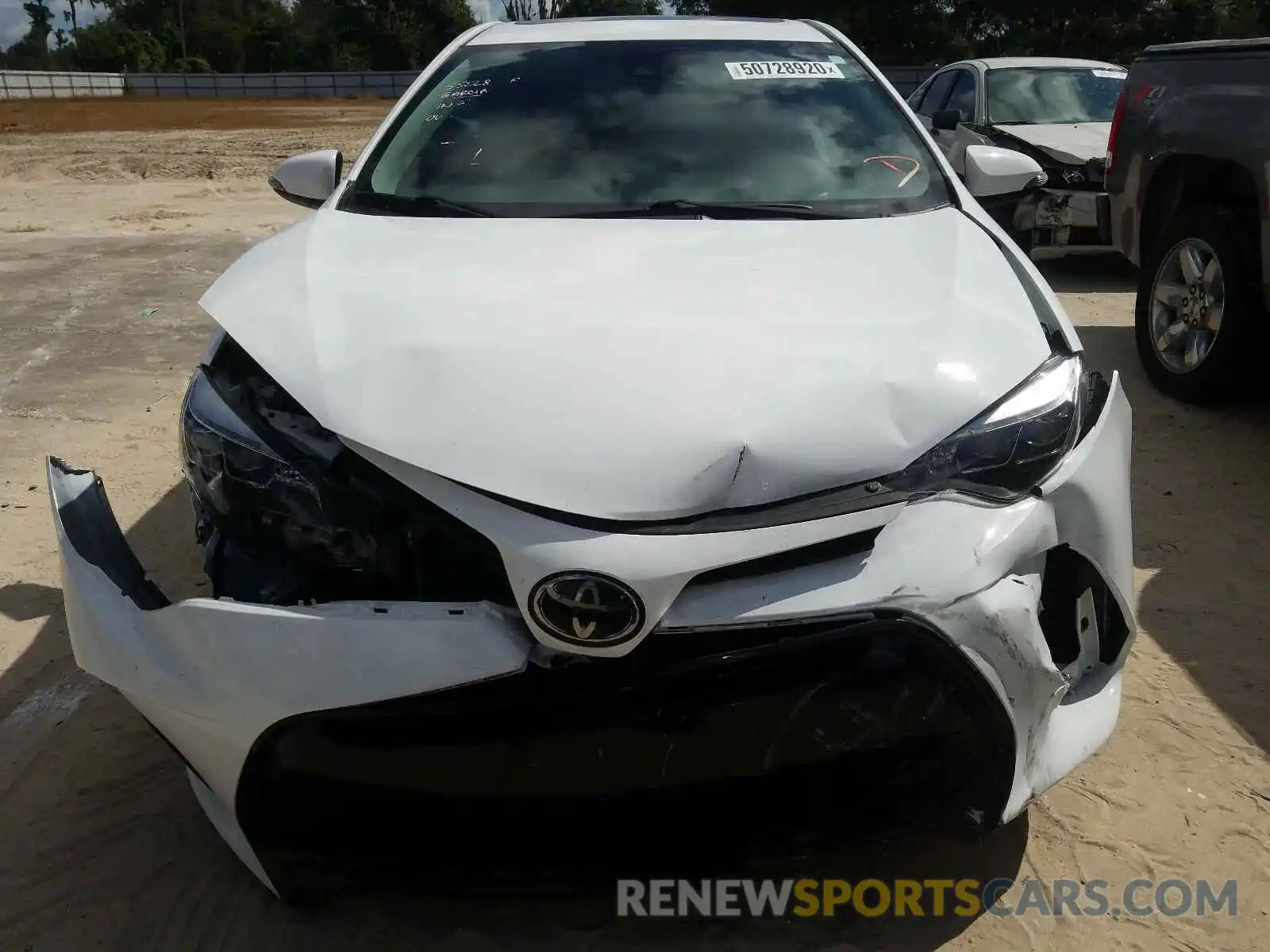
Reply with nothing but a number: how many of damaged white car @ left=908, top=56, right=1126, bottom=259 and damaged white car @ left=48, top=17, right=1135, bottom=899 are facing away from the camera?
0

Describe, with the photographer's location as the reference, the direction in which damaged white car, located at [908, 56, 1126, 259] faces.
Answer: facing the viewer and to the right of the viewer

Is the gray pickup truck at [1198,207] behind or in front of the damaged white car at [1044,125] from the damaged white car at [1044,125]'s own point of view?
in front

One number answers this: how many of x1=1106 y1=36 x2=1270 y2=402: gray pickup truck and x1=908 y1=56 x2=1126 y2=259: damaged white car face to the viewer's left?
0

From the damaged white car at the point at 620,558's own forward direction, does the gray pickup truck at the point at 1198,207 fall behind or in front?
behind
